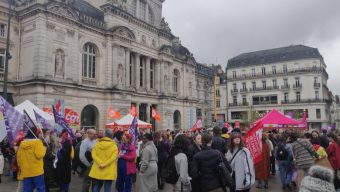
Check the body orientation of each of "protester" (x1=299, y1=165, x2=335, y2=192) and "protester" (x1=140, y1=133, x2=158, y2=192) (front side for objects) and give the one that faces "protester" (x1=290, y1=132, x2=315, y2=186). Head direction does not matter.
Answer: "protester" (x1=299, y1=165, x2=335, y2=192)

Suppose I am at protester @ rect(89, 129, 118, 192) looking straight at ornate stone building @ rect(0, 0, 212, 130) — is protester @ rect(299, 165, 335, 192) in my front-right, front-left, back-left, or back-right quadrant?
back-right

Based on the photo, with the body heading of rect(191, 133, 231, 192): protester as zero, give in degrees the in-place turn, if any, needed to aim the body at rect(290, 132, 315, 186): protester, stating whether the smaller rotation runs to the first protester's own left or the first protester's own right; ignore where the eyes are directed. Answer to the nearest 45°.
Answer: approximately 45° to the first protester's own right

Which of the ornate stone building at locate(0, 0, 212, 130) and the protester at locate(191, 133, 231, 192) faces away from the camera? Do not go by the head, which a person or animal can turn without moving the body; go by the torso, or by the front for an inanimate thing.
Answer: the protester

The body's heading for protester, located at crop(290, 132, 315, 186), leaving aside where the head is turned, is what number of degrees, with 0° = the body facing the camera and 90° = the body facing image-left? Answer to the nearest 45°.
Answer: approximately 135°

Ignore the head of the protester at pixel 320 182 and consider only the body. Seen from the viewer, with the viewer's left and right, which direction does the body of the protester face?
facing away from the viewer

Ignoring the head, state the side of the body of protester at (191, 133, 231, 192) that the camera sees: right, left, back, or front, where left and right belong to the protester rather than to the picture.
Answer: back

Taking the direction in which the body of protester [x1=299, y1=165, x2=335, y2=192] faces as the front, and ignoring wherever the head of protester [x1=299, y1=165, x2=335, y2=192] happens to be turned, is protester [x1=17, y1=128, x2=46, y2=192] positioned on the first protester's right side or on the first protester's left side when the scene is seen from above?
on the first protester's left side

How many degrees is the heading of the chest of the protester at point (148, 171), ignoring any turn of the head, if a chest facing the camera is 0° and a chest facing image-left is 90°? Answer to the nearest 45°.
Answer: approximately 135°

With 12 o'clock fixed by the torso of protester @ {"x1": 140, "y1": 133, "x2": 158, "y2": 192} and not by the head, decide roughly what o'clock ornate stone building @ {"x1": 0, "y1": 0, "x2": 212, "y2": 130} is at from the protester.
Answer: The ornate stone building is roughly at 1 o'clock from the protester.

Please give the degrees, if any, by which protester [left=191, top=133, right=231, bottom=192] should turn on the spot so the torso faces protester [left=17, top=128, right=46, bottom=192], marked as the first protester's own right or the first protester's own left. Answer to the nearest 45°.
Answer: approximately 90° to the first protester's own left

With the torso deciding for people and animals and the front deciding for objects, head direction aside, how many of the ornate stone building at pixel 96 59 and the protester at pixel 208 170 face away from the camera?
1

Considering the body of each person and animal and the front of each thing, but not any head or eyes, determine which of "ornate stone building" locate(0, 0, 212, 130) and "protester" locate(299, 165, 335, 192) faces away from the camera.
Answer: the protester
